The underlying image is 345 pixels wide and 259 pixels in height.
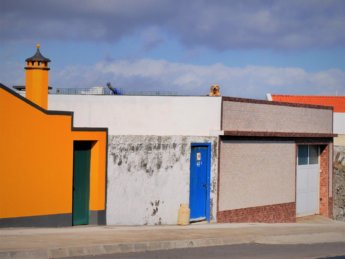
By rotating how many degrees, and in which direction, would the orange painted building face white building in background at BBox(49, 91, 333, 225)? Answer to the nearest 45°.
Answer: approximately 135° to its left

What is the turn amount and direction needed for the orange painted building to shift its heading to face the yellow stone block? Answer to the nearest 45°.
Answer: approximately 135° to its left

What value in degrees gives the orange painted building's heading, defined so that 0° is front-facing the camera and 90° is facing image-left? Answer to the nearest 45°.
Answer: approximately 0°
